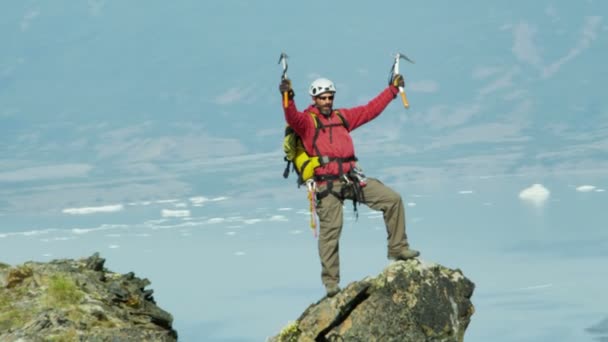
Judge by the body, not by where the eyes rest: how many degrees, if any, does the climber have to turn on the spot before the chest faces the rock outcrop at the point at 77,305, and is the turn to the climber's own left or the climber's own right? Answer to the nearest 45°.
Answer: approximately 135° to the climber's own right

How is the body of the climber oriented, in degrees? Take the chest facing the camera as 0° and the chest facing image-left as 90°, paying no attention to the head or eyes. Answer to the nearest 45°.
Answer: approximately 315°
